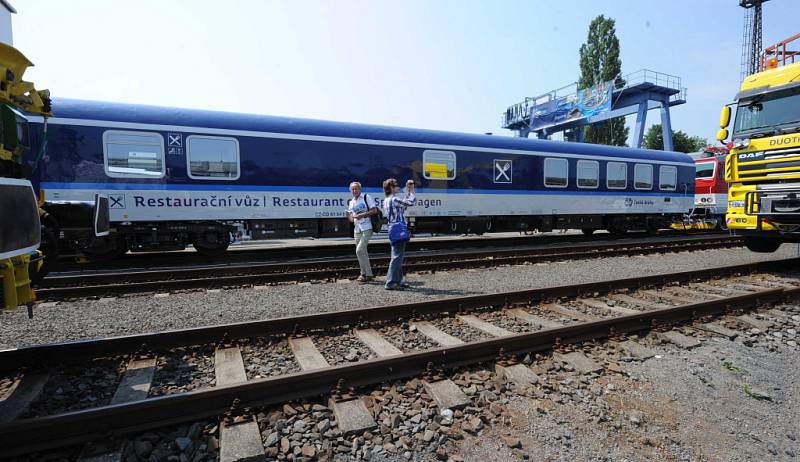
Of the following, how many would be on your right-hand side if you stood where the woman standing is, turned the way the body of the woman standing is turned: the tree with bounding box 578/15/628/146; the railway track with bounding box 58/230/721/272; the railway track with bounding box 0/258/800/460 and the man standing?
1

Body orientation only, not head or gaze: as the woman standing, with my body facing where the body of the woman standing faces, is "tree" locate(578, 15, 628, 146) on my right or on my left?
on my left

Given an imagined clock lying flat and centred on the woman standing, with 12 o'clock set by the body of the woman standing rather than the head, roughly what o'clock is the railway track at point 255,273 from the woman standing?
The railway track is roughly at 7 o'clock from the woman standing.

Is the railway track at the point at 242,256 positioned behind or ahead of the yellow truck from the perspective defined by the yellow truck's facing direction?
ahead

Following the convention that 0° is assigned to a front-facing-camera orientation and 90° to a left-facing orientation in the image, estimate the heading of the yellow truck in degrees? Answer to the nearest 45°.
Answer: approximately 45°

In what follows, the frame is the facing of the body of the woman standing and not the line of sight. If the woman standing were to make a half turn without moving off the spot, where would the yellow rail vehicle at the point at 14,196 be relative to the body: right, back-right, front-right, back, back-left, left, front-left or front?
front-left

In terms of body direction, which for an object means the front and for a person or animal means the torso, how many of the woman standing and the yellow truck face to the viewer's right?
1

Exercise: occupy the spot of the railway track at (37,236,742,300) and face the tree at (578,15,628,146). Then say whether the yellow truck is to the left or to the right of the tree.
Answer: right

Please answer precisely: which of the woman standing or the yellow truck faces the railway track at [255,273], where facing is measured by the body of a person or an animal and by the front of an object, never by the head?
the yellow truck

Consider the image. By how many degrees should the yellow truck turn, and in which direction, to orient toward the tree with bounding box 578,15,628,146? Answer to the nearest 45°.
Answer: approximately 135° to its right

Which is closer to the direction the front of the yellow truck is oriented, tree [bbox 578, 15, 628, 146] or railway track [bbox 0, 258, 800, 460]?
the railway track
